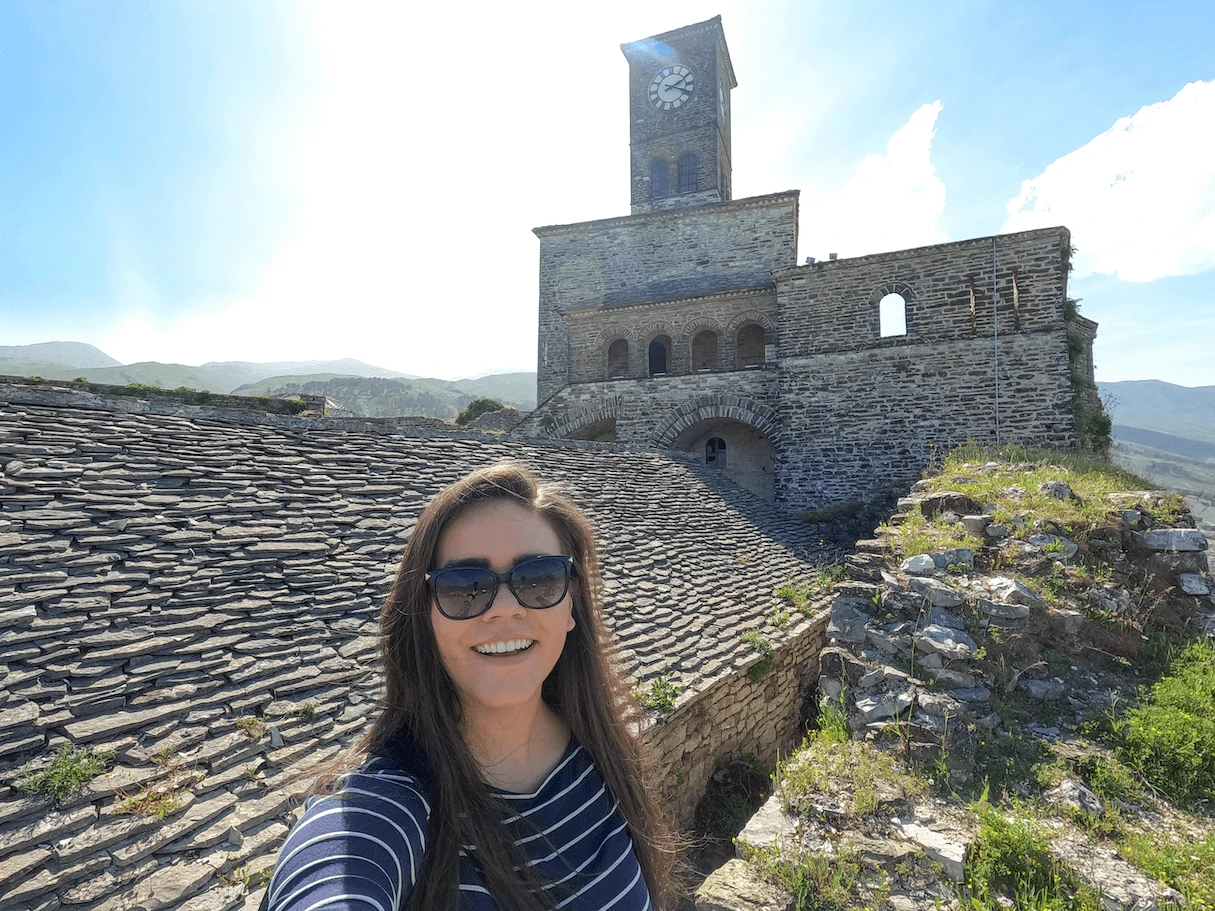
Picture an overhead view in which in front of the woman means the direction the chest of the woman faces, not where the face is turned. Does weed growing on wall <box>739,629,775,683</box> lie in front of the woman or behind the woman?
behind

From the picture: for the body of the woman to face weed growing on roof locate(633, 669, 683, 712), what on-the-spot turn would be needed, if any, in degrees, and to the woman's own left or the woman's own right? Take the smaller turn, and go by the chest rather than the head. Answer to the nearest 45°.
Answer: approximately 135° to the woman's own left

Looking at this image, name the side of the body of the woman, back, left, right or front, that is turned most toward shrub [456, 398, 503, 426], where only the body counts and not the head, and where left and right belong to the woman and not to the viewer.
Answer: back

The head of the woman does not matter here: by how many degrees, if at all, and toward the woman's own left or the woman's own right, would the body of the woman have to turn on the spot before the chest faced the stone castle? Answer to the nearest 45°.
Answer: approximately 135° to the woman's own left

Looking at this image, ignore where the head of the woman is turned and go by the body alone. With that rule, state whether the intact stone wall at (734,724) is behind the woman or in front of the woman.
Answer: behind
